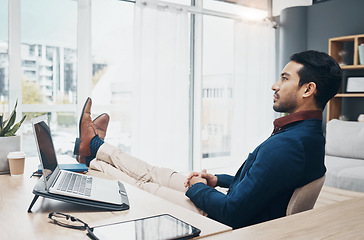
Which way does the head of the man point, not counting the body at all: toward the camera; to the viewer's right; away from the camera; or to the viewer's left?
to the viewer's left

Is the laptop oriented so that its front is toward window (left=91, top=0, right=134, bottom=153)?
no

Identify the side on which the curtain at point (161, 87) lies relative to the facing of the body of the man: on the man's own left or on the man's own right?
on the man's own right

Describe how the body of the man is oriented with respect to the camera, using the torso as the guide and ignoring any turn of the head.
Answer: to the viewer's left

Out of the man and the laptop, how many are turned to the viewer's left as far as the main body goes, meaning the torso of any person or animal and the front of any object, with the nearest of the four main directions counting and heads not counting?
1

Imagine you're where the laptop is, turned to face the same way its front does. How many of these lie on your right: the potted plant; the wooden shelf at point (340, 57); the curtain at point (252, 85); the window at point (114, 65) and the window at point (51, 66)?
0

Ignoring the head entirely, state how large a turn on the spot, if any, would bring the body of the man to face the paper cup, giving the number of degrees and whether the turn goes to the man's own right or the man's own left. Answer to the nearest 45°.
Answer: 0° — they already face it

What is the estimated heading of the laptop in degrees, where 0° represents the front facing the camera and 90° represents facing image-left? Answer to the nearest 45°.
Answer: approximately 270°

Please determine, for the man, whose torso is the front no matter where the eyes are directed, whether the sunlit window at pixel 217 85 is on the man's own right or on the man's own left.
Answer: on the man's own right

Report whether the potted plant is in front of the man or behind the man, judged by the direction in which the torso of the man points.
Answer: in front

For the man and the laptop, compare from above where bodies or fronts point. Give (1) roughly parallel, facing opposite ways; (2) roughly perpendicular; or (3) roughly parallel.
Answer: roughly parallel, facing opposite ways
